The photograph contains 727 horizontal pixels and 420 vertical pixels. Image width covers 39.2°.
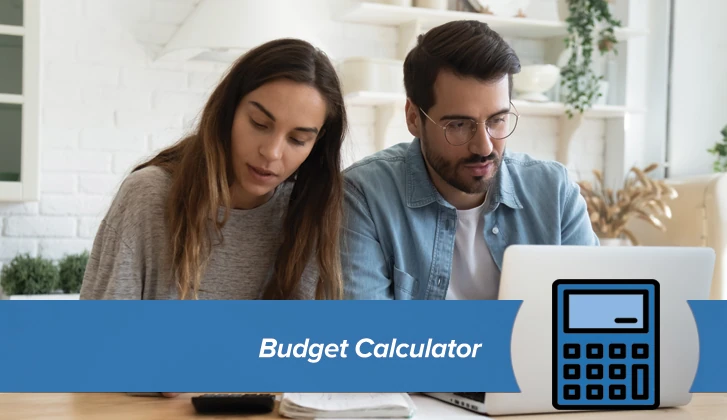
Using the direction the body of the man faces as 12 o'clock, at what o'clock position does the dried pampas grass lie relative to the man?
The dried pampas grass is roughly at 8 o'clock from the man.

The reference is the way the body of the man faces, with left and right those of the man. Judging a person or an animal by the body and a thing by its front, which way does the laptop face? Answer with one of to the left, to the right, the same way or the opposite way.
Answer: the opposite way

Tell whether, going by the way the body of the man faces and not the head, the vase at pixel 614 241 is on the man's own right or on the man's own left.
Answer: on the man's own left

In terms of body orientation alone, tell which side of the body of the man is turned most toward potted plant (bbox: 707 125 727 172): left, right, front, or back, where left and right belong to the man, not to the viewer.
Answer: left

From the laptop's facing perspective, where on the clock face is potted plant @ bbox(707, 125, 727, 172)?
The potted plant is roughly at 2 o'clock from the laptop.

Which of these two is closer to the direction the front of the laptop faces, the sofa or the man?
the man

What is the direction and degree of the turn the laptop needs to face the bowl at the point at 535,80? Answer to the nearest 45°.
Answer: approximately 45° to its right

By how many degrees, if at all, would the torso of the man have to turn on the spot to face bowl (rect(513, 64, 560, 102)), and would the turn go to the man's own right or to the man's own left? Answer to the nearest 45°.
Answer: approximately 135° to the man's own left
